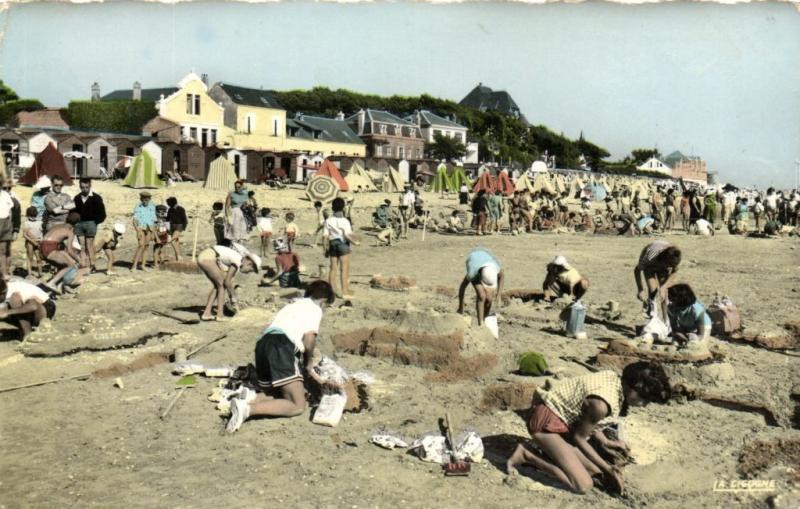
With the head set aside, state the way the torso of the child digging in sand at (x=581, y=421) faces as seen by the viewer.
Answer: to the viewer's right

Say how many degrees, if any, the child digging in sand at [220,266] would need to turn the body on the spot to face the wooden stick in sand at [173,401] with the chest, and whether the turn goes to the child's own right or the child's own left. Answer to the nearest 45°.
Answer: approximately 90° to the child's own right

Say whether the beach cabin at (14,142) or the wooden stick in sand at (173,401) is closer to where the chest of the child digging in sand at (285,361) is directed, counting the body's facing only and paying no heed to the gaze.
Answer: the beach cabin

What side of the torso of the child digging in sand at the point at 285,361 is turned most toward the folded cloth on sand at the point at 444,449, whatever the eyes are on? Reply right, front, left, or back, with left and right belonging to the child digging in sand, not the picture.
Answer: right

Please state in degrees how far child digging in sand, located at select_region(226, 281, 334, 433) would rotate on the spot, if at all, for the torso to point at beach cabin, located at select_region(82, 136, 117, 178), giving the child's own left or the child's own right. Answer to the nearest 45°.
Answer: approximately 45° to the child's own left

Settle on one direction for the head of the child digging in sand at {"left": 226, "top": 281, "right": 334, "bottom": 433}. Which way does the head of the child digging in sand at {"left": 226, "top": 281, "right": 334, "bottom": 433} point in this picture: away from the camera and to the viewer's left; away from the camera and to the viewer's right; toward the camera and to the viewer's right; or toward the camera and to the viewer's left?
away from the camera and to the viewer's right

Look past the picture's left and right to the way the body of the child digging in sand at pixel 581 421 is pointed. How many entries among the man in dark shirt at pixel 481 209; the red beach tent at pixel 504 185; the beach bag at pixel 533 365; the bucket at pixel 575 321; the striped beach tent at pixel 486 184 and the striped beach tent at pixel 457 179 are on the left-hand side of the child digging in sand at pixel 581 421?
6

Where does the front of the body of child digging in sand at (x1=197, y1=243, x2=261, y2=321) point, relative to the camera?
to the viewer's right

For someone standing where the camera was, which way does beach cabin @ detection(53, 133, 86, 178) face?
facing the viewer and to the right of the viewer

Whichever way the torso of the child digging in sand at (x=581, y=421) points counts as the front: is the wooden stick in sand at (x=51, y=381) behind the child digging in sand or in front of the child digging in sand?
behind

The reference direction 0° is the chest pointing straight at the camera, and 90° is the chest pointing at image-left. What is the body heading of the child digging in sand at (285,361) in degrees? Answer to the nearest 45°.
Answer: approximately 225°

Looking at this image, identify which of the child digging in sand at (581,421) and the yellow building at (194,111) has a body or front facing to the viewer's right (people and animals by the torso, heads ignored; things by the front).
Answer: the child digging in sand

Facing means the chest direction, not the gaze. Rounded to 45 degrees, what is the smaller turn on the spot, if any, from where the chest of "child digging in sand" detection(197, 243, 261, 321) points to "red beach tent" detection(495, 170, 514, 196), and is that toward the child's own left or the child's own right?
approximately 45° to the child's own left
